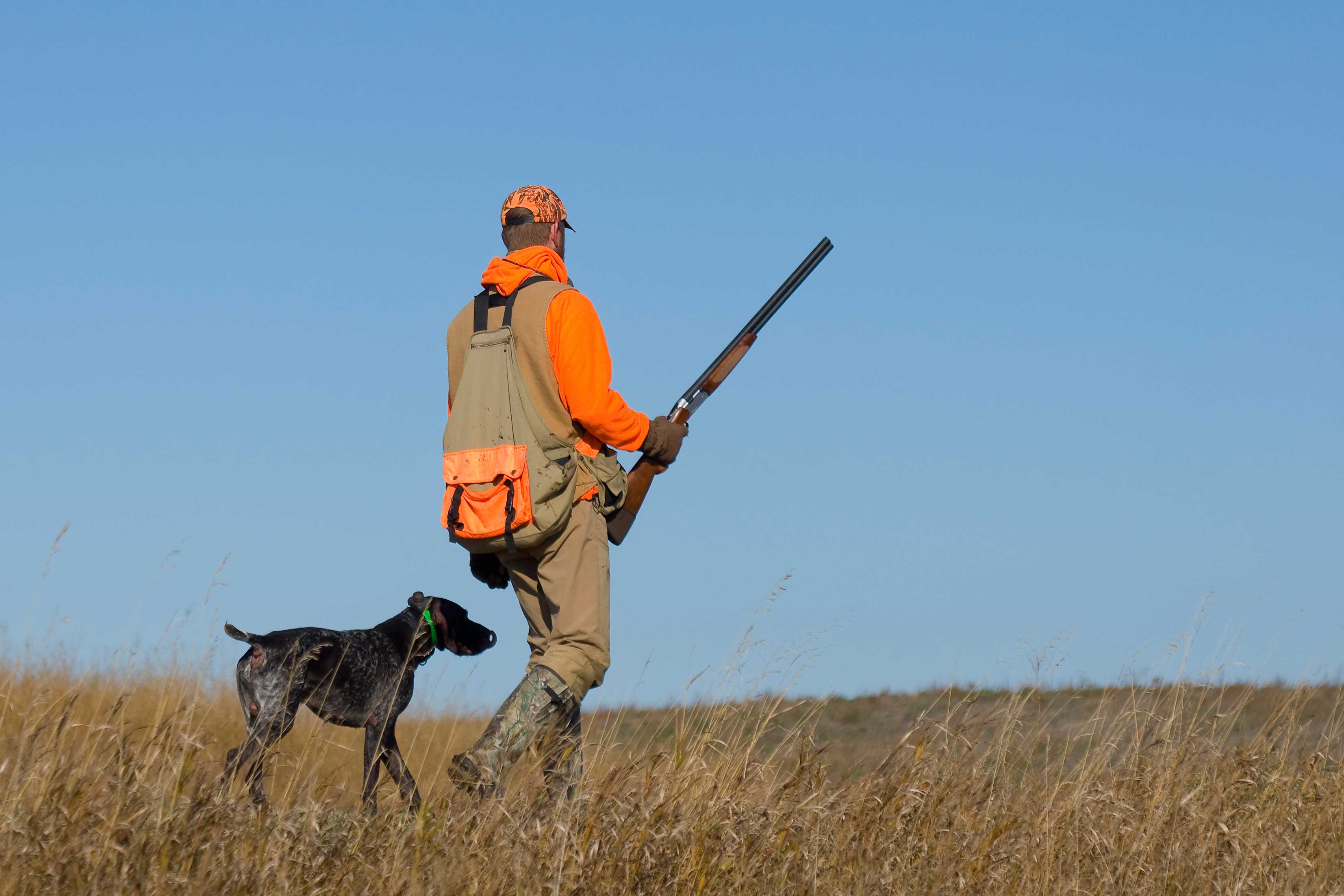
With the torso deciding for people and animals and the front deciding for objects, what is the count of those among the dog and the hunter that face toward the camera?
0

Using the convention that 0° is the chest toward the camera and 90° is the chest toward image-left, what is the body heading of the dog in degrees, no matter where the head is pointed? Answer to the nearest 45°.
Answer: approximately 270°

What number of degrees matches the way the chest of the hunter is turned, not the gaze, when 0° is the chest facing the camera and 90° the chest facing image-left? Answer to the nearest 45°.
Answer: approximately 225°

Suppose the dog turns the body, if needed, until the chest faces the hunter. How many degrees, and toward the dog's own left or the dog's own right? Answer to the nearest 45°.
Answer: approximately 45° to the dog's own right

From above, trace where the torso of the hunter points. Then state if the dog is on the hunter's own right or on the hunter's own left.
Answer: on the hunter's own left
